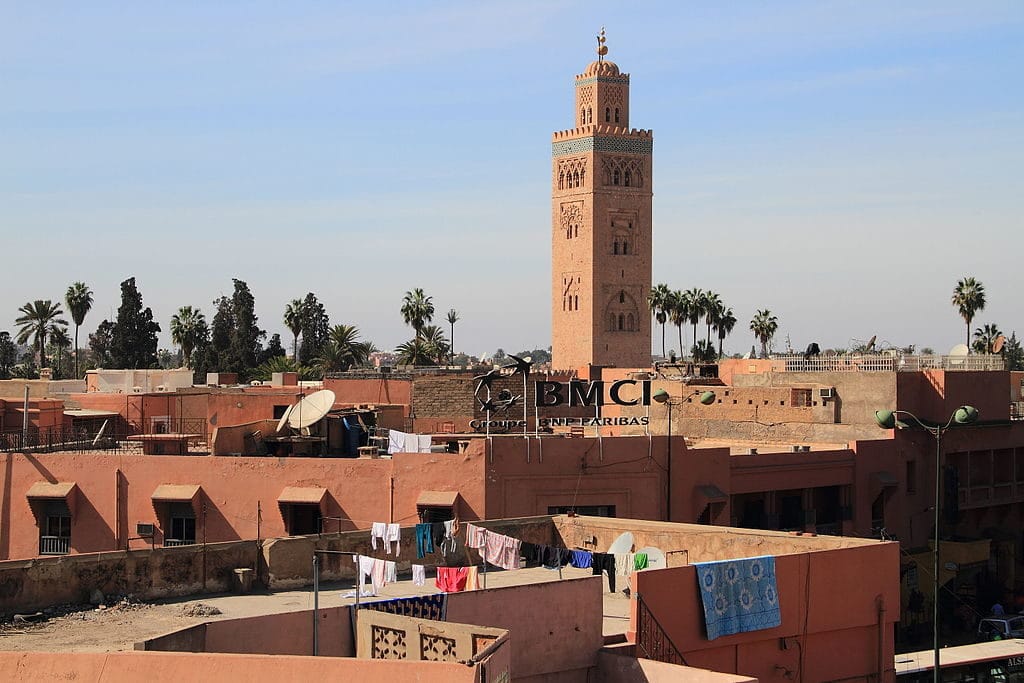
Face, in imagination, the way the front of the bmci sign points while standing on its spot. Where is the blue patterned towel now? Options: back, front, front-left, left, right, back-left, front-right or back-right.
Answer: front

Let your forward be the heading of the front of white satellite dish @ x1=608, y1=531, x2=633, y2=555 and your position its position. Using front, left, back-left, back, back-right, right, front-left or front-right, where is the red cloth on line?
front

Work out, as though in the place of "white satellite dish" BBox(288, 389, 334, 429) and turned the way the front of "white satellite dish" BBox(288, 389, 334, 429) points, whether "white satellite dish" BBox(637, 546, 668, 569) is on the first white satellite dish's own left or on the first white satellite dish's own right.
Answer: on the first white satellite dish's own left

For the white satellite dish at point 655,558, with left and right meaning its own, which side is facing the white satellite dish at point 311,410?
right

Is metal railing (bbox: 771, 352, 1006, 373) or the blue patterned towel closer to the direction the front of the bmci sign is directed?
the blue patterned towel

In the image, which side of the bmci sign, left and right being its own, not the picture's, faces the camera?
front

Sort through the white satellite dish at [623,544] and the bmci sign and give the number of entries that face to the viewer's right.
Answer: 0

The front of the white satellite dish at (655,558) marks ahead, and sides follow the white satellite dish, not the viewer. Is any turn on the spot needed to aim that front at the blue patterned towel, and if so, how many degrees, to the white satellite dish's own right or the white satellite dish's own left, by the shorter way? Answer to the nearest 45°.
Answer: approximately 90° to the white satellite dish's own left

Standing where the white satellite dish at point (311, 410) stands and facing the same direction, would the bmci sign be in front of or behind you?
behind

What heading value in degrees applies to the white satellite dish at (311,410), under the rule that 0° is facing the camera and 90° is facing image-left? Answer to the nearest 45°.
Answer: approximately 45°

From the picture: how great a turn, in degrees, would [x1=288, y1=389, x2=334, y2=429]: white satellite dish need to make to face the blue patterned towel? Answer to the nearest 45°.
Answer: approximately 90° to its left

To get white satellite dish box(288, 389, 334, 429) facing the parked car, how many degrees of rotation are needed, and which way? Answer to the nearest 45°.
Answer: approximately 135° to its left

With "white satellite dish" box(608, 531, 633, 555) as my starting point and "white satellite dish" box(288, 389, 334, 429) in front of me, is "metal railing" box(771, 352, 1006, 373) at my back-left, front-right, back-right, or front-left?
front-right

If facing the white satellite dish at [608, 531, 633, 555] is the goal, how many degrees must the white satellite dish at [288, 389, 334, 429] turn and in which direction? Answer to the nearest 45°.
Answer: approximately 90° to its left

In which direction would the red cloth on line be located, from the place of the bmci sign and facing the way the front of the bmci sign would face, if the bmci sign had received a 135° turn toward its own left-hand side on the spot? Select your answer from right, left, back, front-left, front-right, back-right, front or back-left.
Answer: back-right

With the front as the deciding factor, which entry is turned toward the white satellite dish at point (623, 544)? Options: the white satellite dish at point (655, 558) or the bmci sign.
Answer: the bmci sign

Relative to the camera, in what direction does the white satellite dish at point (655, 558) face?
facing the viewer and to the left of the viewer

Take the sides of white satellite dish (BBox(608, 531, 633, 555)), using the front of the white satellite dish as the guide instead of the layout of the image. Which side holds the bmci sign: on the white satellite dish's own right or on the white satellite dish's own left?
on the white satellite dish's own right
